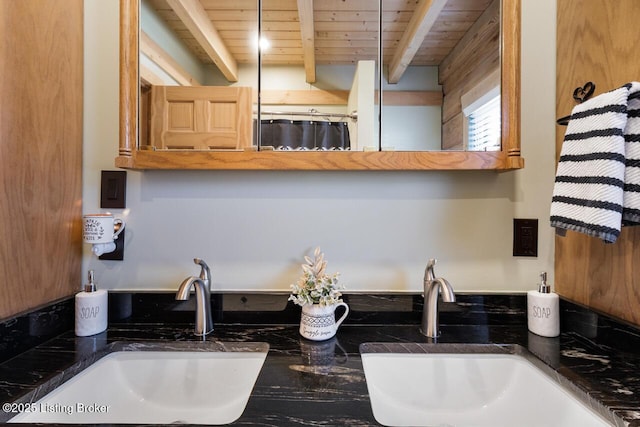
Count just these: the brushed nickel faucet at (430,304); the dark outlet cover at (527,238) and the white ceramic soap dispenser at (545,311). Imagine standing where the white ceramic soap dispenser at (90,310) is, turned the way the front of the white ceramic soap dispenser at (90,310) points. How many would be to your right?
0

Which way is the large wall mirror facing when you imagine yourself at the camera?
facing the viewer

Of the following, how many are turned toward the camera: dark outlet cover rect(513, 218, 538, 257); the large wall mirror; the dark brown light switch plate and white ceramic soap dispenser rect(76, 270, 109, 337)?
4

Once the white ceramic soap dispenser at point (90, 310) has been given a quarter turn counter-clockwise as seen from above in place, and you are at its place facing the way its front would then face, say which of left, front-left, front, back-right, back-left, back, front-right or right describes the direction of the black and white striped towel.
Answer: front-right

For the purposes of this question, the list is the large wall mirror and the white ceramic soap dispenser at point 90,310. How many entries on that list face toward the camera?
2

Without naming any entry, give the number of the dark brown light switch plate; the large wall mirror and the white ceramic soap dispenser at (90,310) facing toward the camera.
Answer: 3

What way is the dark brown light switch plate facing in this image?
toward the camera

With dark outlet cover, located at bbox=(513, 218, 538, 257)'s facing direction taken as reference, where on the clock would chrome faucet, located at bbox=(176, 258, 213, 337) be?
The chrome faucet is roughly at 2 o'clock from the dark outlet cover.

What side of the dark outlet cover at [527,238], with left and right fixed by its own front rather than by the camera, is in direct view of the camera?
front
